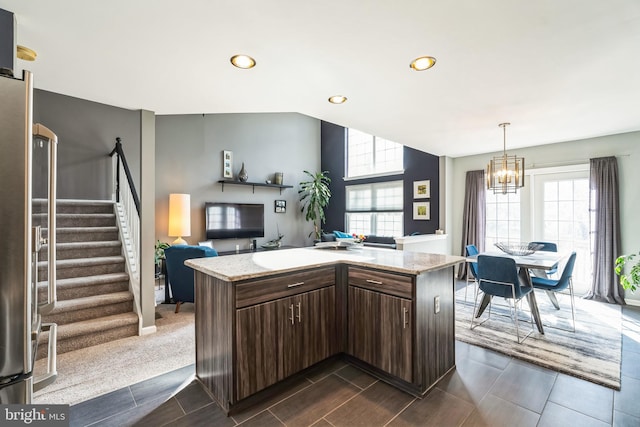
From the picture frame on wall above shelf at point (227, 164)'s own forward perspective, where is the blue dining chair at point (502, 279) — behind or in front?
in front

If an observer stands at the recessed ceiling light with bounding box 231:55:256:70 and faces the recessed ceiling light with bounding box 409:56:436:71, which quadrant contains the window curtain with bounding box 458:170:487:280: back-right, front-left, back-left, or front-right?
front-left

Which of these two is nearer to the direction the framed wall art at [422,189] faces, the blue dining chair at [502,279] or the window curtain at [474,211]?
the blue dining chair

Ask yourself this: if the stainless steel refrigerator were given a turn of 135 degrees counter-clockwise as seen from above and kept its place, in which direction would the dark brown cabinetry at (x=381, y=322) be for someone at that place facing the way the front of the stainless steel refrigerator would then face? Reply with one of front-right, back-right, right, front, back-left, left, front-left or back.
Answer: back-right

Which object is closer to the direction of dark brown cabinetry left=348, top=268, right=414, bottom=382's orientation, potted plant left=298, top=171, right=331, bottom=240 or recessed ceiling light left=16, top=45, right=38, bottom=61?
the recessed ceiling light

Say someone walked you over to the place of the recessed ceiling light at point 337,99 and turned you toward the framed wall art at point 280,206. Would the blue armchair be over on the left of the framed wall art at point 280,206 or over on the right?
left

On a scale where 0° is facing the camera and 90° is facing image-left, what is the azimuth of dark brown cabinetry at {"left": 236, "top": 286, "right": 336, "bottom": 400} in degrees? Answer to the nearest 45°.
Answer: approximately 315°

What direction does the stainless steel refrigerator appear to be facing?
to the viewer's right

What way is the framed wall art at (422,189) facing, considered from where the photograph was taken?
facing the viewer and to the left of the viewer

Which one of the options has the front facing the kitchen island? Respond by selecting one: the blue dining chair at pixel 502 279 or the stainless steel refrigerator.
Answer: the stainless steel refrigerator

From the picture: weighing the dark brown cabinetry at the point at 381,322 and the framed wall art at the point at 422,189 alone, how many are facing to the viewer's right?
0
